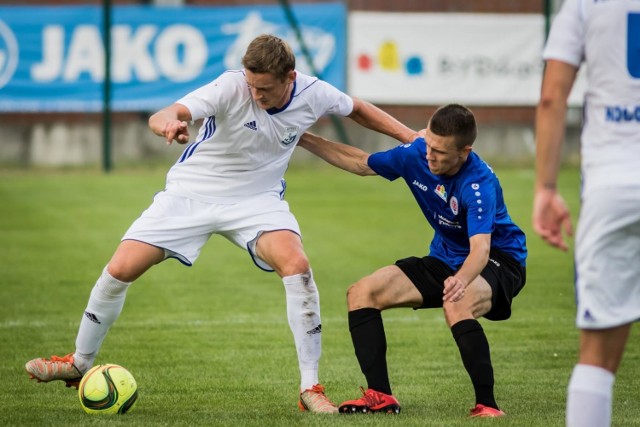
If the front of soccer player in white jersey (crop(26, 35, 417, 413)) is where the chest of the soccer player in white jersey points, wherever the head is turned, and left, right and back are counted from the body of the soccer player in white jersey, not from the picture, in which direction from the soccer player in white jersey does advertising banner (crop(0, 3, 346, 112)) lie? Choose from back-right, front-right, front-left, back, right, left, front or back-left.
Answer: back

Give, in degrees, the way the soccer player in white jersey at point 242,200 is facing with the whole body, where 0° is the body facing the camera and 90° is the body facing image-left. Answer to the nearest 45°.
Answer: approximately 0°

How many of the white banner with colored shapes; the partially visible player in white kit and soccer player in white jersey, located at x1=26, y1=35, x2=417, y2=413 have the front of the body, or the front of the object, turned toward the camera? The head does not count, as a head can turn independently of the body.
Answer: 2

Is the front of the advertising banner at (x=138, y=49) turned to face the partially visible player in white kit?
yes

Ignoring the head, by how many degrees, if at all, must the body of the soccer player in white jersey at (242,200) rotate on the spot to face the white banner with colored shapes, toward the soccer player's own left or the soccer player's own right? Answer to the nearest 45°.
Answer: approximately 180°

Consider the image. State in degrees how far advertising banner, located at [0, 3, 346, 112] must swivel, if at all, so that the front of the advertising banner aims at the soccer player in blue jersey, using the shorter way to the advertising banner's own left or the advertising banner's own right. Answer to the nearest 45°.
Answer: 0° — it already faces them

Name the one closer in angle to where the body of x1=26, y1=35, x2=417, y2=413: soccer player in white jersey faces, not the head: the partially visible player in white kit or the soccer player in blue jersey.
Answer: the partially visible player in white kit

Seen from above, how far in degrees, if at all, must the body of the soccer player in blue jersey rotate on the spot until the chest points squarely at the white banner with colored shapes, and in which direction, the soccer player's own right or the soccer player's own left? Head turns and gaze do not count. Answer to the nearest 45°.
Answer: approximately 135° to the soccer player's own right

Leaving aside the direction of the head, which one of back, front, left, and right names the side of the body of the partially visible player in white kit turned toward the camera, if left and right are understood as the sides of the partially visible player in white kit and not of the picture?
back
